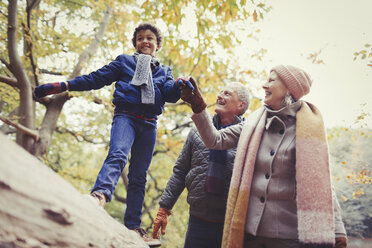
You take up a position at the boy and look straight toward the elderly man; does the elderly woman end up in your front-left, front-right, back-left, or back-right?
front-right

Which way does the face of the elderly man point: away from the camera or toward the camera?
toward the camera

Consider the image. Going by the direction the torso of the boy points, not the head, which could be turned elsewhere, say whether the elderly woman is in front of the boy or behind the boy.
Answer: in front

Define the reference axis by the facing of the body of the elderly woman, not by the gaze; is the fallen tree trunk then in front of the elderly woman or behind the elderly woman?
in front

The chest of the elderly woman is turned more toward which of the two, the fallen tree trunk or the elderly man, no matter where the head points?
the fallen tree trunk

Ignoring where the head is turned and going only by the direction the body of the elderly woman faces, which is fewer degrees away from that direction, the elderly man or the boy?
the boy

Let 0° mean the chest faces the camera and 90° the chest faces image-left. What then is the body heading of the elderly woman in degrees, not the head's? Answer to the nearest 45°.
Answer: approximately 45°

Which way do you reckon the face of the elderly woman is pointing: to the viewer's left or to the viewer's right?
to the viewer's left

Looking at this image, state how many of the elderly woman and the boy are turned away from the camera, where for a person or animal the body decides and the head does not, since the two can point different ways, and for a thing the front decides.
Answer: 0

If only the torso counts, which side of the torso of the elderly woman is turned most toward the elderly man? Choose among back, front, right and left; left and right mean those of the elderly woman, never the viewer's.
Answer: right

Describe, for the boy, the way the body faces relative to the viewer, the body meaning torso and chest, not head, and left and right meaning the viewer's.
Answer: facing the viewer and to the right of the viewer
